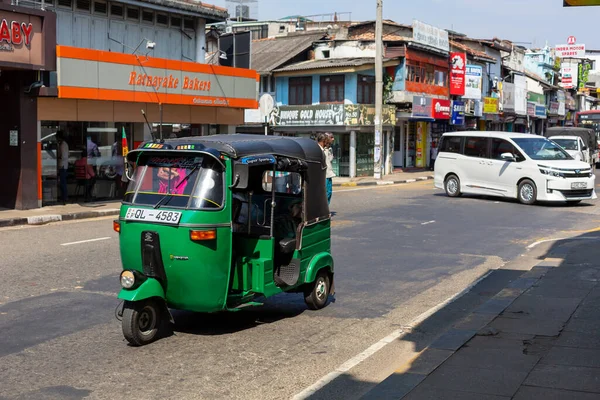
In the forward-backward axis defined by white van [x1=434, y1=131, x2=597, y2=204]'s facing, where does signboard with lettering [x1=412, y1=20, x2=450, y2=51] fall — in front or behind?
behind

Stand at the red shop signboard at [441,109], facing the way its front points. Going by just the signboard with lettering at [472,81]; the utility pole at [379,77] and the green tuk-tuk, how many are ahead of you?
2

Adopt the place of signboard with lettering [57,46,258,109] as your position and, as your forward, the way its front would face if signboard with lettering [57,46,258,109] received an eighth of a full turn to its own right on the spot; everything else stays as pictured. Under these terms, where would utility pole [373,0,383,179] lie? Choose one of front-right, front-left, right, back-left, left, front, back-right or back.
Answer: back-left

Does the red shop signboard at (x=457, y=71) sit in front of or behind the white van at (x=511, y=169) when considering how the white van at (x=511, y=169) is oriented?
behind

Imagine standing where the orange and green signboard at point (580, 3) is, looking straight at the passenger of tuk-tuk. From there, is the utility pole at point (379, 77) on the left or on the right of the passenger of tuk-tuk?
right

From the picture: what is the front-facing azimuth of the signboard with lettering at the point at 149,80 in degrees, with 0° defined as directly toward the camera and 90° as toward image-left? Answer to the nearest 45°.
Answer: approximately 315°

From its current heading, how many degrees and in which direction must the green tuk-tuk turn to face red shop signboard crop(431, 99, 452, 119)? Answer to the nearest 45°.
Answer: approximately 135° to its right
